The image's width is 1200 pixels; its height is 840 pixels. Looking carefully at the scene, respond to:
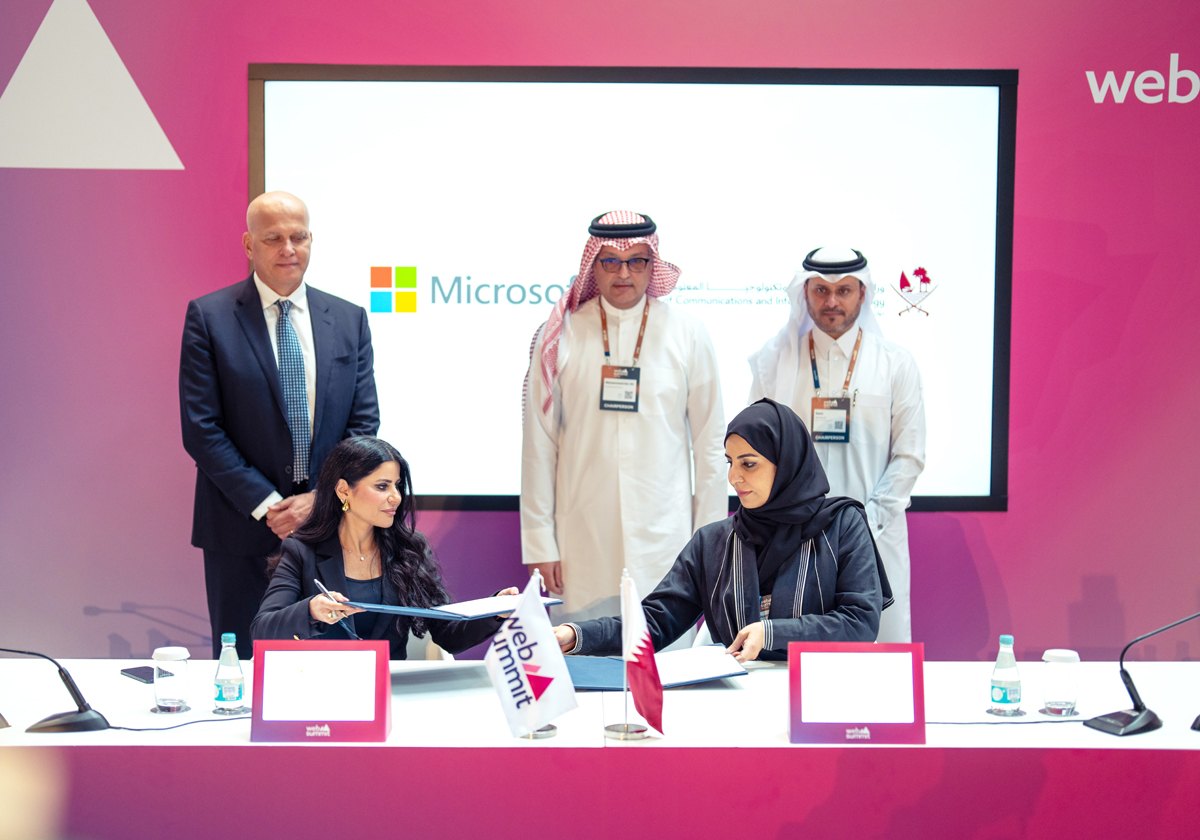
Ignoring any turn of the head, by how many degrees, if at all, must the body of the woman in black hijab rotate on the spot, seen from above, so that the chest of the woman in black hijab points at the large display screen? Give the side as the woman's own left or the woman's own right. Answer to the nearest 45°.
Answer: approximately 135° to the woman's own right

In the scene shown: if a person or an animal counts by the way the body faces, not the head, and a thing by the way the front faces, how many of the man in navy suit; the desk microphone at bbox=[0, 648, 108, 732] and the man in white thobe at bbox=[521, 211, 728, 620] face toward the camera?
2

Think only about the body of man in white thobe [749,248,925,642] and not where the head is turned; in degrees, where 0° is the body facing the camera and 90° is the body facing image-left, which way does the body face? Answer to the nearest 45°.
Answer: approximately 0°

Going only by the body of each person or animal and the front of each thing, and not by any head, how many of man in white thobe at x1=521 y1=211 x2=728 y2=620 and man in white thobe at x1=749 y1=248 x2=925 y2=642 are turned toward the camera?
2

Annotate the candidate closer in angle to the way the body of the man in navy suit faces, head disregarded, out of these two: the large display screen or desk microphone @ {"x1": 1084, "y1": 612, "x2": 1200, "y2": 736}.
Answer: the desk microphone

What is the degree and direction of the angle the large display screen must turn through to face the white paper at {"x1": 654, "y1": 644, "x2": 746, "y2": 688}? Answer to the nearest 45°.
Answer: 0° — it already faces it

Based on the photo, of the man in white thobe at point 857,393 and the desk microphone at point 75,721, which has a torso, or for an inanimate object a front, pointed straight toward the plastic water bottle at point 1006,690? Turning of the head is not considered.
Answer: the man in white thobe

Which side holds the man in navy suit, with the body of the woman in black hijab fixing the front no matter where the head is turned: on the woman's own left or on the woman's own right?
on the woman's own right
